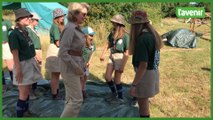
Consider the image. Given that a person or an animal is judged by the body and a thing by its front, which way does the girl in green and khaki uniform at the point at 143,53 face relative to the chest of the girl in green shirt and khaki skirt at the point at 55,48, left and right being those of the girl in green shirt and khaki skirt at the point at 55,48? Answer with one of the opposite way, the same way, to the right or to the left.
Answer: the opposite way

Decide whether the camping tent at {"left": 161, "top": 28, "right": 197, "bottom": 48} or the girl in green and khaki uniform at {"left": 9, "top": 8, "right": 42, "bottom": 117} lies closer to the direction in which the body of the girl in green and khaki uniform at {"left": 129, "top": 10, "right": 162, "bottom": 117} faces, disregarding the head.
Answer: the girl in green and khaki uniform at {"left": 9, "top": 8, "right": 42, "bottom": 117}

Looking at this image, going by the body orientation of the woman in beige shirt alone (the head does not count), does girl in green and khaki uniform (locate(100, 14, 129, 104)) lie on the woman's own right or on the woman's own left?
on the woman's own left

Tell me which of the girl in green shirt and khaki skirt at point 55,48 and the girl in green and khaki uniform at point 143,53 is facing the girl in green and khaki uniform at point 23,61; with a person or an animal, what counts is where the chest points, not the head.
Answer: the girl in green and khaki uniform at point 143,53

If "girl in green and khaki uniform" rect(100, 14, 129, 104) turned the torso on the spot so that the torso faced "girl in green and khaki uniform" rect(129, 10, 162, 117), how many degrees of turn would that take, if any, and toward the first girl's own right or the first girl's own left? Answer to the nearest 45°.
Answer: approximately 45° to the first girl's own left

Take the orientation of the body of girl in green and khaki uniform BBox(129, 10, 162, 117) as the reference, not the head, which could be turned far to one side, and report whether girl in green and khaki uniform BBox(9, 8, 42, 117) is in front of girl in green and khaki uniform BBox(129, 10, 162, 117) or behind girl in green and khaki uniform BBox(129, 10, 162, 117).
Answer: in front

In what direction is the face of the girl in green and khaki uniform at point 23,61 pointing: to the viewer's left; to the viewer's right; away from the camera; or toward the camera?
to the viewer's right

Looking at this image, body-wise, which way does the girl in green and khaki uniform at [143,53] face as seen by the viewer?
to the viewer's left

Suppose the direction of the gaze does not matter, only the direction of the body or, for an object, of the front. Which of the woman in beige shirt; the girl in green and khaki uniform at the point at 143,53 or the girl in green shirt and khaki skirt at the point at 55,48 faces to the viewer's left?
the girl in green and khaki uniform at the point at 143,53

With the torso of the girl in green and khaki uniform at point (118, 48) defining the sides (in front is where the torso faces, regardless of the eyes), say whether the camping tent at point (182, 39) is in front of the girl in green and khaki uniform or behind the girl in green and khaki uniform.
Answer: behind

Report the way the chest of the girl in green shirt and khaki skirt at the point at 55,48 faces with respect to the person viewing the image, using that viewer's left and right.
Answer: facing to the right of the viewer

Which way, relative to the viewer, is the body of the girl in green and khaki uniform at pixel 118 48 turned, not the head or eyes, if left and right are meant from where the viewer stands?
facing the viewer and to the left of the viewer

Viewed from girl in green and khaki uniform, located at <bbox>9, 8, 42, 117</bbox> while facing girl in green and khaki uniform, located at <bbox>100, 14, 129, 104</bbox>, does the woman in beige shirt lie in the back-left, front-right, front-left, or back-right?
front-right
